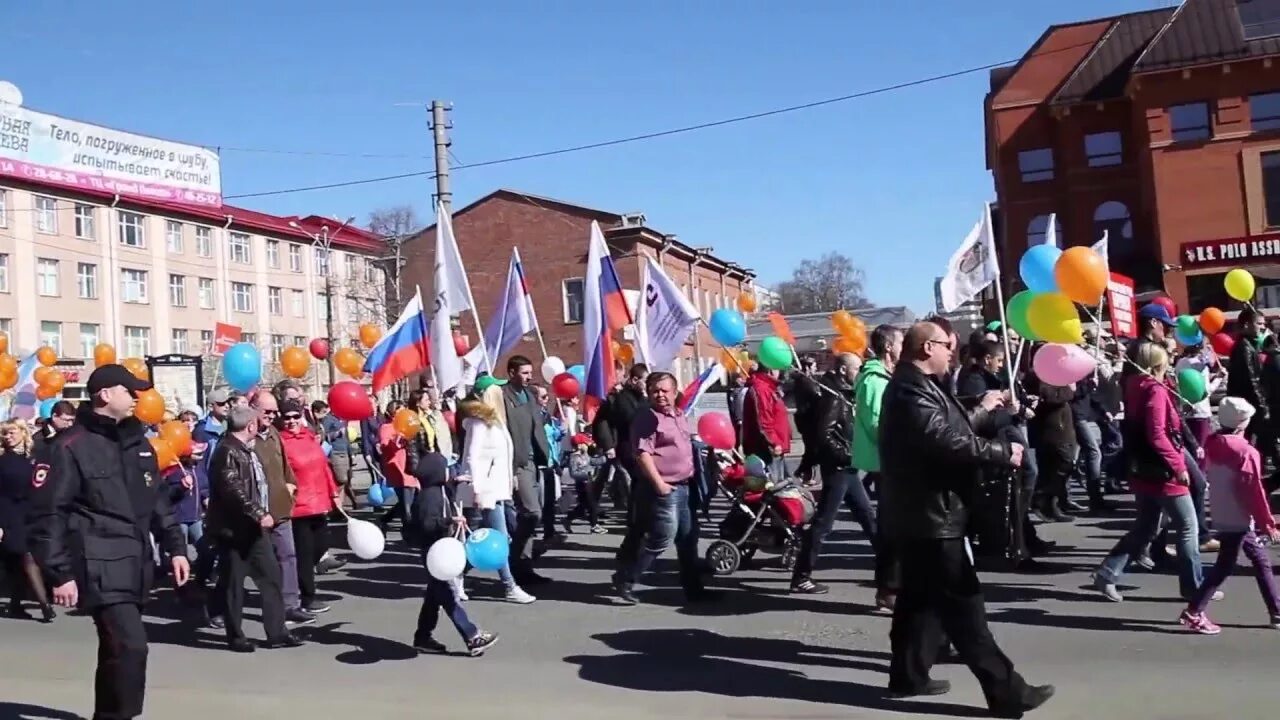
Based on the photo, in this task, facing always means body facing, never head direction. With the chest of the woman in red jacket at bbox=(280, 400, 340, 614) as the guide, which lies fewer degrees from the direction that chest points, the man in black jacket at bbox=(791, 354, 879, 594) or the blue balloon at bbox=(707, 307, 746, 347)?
the man in black jacket

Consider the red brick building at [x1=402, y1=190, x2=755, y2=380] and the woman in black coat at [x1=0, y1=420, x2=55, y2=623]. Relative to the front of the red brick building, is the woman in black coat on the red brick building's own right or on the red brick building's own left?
on the red brick building's own right

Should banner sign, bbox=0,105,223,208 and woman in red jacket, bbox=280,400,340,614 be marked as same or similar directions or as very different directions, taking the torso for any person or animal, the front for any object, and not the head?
same or similar directions

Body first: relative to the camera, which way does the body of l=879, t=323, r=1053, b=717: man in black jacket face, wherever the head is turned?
to the viewer's right

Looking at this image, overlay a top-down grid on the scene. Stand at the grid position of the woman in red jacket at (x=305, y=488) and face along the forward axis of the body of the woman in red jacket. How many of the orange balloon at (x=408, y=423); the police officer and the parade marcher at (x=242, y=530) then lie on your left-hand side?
1

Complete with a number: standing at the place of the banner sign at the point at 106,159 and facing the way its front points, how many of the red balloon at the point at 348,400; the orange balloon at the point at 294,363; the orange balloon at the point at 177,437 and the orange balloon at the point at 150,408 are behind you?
0

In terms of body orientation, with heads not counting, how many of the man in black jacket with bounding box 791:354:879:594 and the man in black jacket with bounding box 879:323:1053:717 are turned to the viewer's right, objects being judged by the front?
2
